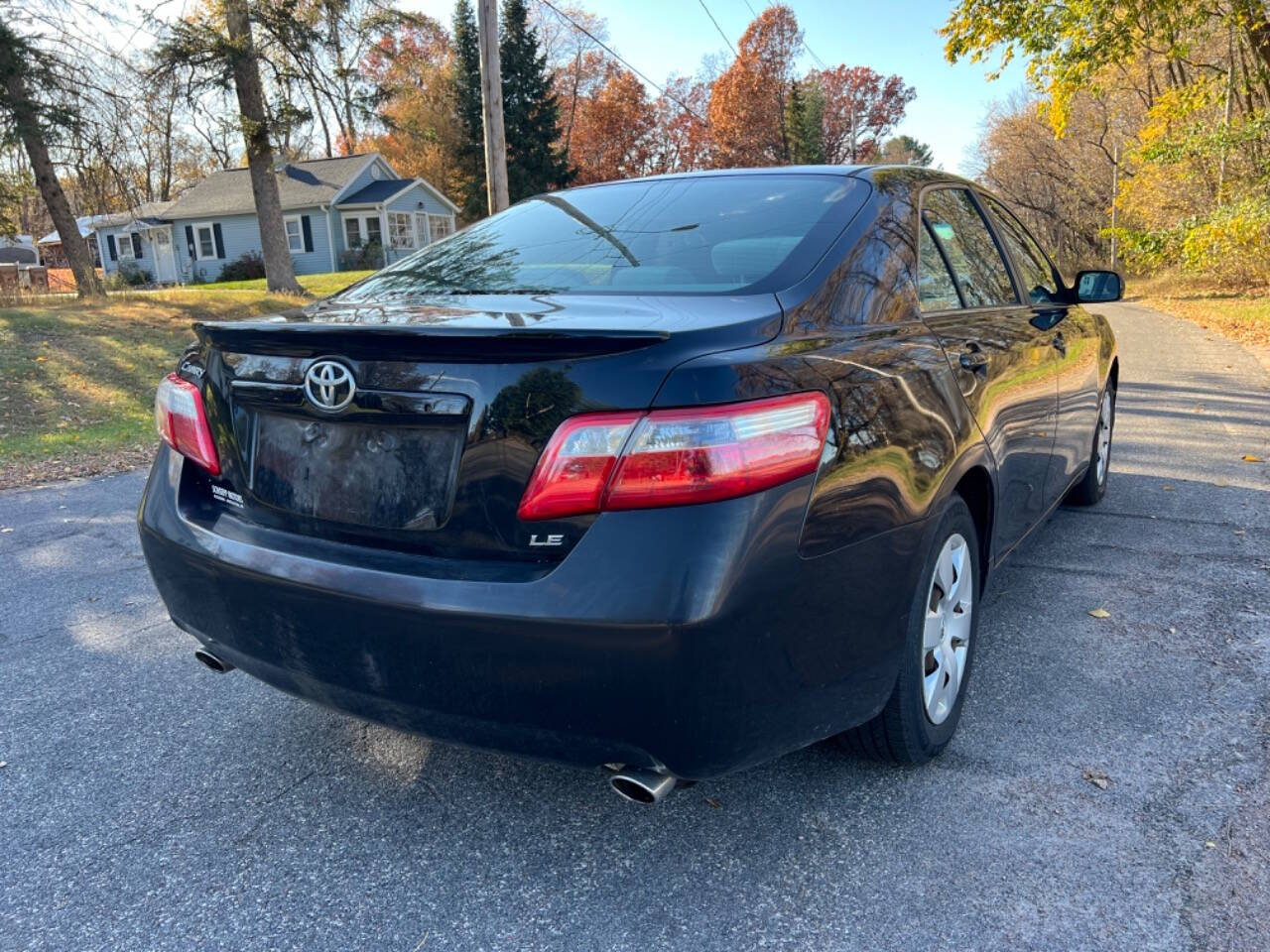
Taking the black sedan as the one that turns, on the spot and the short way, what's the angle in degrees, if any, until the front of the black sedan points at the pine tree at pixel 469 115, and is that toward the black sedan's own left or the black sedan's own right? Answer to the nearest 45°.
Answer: approximately 45° to the black sedan's own left

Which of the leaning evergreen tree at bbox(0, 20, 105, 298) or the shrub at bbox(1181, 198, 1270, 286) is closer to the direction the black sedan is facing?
the shrub

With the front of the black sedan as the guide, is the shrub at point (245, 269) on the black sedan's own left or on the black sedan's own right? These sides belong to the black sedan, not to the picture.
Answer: on the black sedan's own left

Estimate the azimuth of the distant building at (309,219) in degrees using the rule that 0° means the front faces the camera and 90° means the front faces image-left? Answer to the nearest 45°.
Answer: approximately 315°

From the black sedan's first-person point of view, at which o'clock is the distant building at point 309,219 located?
The distant building is roughly at 10 o'clock from the black sedan.

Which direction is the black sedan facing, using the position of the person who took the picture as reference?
facing away from the viewer and to the right of the viewer
